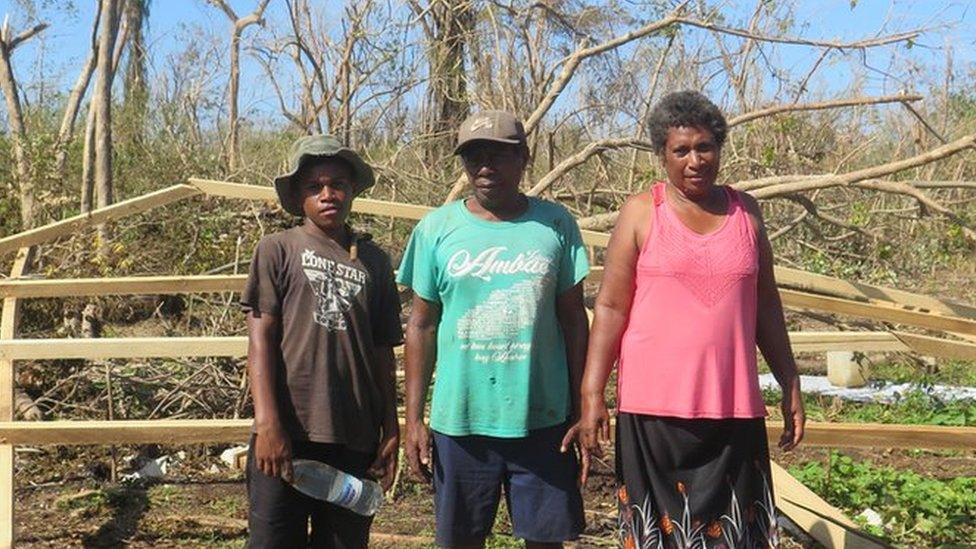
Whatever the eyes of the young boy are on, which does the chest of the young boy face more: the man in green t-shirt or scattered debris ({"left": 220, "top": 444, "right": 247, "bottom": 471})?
the man in green t-shirt

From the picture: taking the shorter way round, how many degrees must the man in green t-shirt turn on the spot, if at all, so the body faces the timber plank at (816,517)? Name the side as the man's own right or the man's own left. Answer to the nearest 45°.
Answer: approximately 135° to the man's own left

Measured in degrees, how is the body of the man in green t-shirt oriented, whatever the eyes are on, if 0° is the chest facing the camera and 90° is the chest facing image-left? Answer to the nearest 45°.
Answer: approximately 0°

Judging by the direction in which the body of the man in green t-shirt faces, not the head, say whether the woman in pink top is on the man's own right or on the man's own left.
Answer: on the man's own left

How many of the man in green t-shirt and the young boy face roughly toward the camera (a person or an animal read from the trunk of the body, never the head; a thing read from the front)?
2

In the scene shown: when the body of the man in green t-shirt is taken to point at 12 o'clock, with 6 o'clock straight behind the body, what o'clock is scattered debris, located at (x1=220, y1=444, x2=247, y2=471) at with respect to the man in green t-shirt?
The scattered debris is roughly at 5 o'clock from the man in green t-shirt.

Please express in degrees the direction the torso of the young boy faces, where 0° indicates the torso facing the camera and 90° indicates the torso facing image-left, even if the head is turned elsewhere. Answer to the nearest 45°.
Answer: approximately 0°

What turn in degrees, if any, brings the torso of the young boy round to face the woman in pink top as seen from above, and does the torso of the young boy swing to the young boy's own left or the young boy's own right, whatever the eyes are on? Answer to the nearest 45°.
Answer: approximately 90° to the young boy's own left

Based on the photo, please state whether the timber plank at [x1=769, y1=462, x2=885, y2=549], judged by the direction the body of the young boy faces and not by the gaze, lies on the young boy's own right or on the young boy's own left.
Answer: on the young boy's own left
